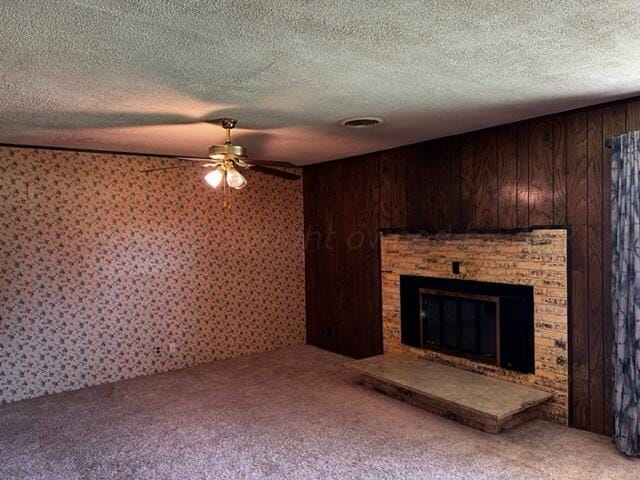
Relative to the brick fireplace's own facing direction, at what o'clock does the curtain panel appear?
The curtain panel is roughly at 9 o'clock from the brick fireplace.

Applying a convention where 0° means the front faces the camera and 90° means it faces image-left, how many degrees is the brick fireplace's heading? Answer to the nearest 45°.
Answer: approximately 45°
